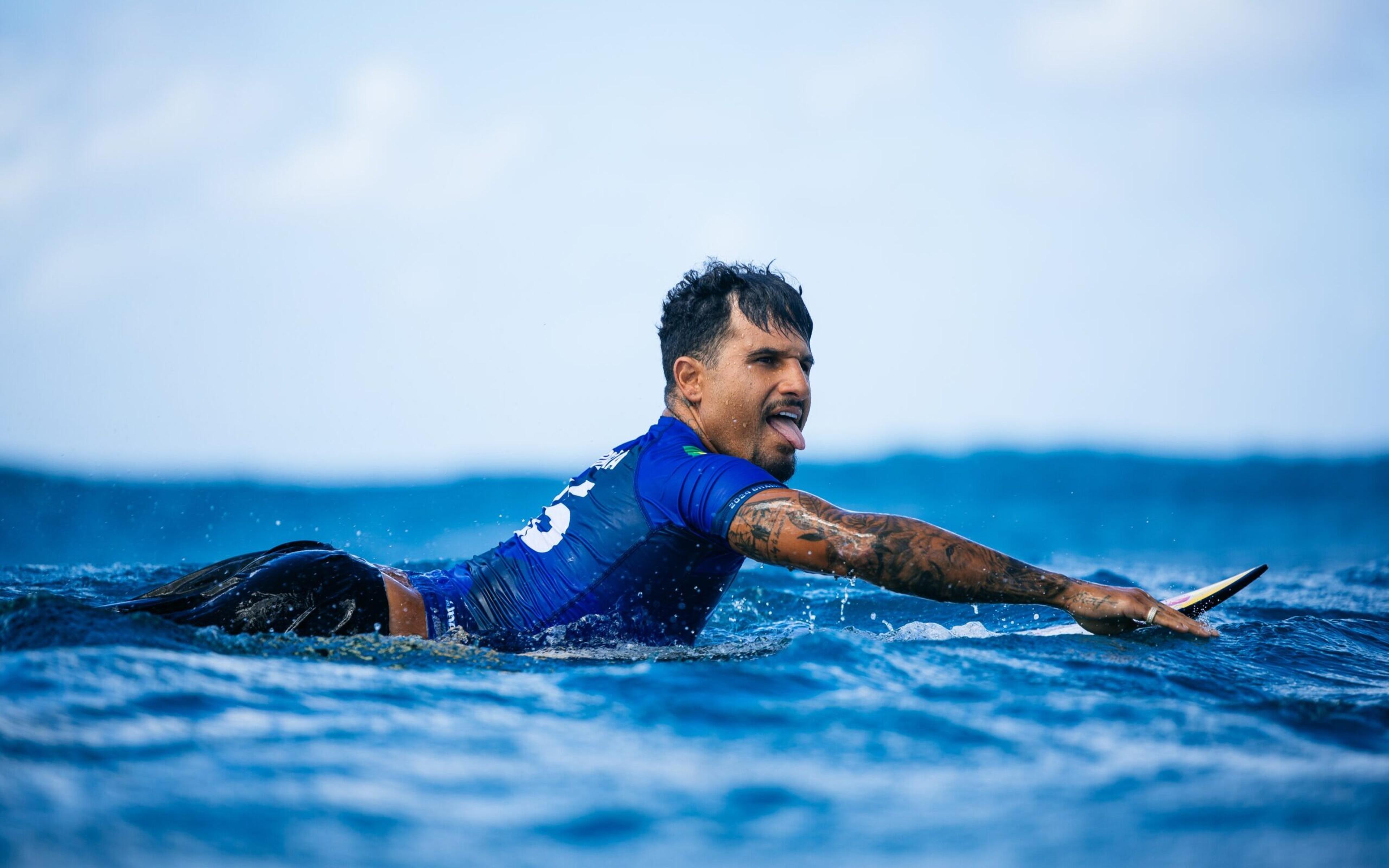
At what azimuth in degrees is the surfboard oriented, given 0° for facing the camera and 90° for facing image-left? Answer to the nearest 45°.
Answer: approximately 270°
